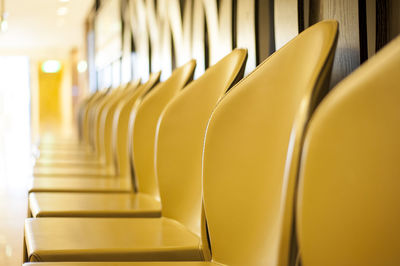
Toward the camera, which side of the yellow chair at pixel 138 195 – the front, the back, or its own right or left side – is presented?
left

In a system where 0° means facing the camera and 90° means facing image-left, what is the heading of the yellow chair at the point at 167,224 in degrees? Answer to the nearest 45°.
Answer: approximately 90°

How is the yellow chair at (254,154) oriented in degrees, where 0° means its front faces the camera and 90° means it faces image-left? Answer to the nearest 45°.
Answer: approximately 90°

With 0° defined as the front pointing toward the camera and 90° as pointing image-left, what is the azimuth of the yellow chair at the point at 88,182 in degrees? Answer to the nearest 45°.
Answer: approximately 90°

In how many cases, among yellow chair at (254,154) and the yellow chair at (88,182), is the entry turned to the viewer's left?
2

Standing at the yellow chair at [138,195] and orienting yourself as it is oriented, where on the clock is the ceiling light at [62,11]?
The ceiling light is roughly at 3 o'clock from the yellow chair.

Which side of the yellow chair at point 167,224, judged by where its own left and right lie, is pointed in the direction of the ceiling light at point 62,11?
right

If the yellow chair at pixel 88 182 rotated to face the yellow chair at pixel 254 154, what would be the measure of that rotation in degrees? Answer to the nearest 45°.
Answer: approximately 90° to its left

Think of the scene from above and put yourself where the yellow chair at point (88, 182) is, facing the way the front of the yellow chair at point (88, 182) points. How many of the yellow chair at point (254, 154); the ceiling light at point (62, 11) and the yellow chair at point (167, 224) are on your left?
2

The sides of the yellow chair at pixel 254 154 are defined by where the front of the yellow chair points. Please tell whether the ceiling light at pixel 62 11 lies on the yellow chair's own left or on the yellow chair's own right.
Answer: on the yellow chair's own right
